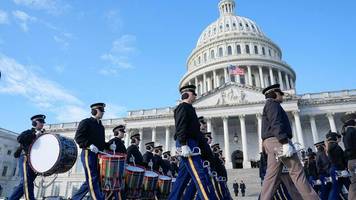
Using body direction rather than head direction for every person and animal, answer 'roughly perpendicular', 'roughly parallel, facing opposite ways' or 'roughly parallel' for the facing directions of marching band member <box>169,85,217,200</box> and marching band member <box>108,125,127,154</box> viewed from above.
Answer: roughly parallel

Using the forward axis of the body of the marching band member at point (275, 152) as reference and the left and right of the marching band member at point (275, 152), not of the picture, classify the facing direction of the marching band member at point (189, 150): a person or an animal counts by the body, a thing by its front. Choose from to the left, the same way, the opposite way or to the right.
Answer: the same way
